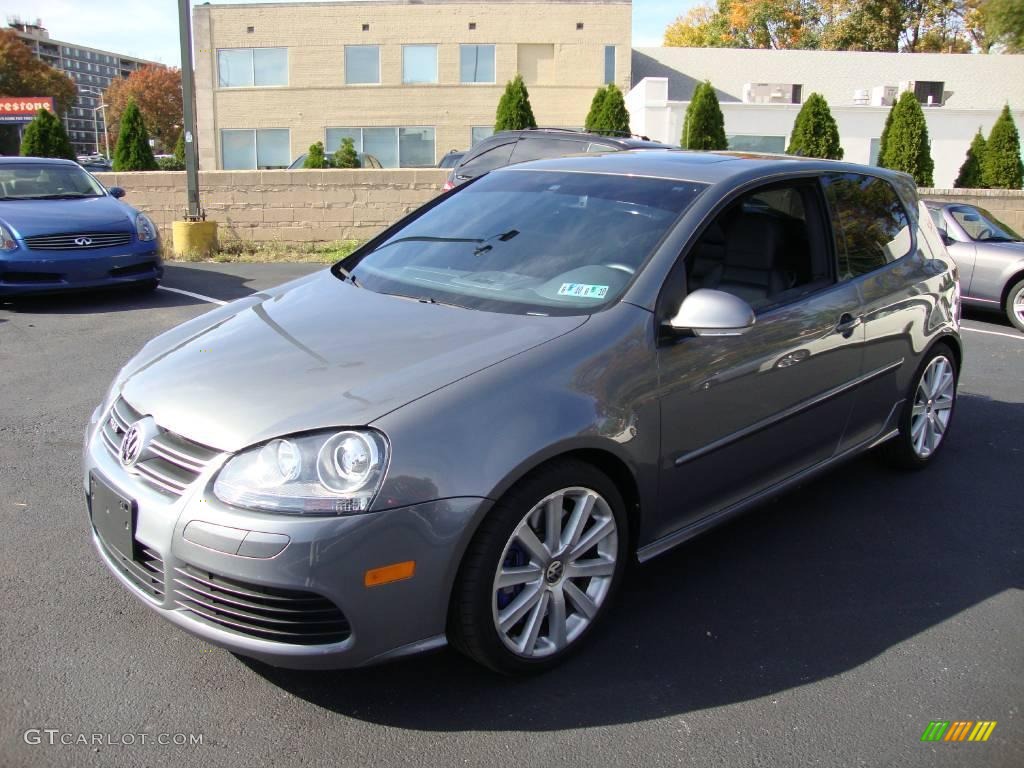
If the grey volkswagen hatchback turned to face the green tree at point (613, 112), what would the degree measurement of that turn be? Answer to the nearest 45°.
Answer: approximately 135° to its right

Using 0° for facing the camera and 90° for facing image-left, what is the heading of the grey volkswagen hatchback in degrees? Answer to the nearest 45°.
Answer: approximately 45°

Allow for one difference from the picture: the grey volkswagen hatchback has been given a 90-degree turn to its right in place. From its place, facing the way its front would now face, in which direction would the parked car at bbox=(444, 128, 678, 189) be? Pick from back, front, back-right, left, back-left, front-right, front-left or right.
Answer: front-right

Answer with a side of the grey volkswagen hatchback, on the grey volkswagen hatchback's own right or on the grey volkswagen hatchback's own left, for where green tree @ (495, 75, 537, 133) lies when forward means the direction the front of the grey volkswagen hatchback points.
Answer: on the grey volkswagen hatchback's own right

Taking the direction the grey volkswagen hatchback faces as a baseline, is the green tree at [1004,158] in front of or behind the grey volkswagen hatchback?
behind

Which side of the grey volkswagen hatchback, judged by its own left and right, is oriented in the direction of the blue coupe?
right

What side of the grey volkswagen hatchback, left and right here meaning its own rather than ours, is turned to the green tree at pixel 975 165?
back

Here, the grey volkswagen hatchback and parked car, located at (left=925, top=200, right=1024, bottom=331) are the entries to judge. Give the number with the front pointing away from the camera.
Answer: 0
